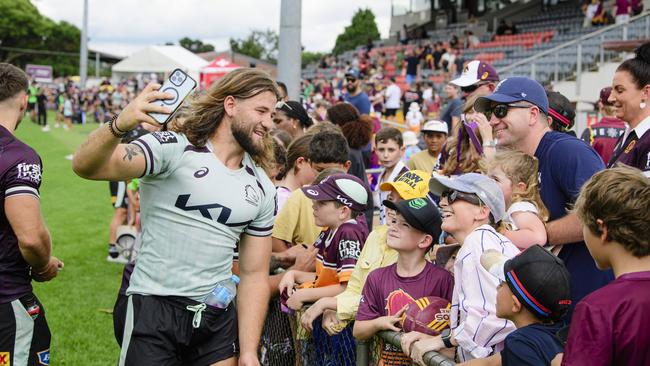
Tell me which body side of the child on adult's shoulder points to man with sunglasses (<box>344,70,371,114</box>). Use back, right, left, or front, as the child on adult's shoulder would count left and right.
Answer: right

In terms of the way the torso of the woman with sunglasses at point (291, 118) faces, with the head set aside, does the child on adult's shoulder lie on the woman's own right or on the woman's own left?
on the woman's own left

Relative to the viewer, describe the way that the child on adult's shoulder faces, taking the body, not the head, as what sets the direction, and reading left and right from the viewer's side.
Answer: facing to the left of the viewer

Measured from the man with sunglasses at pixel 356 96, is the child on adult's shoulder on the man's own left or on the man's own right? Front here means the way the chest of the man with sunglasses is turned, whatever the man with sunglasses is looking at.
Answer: on the man's own left

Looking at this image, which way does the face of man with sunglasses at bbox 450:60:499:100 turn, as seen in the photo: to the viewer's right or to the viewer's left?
to the viewer's left

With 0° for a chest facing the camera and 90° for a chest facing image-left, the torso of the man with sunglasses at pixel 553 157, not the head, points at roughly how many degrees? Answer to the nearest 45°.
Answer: approximately 90°

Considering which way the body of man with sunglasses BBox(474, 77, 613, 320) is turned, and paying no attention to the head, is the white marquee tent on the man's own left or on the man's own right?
on the man's own right

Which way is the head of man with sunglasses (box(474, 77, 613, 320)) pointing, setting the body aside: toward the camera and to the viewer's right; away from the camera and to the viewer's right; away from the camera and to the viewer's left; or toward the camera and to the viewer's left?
toward the camera and to the viewer's left
